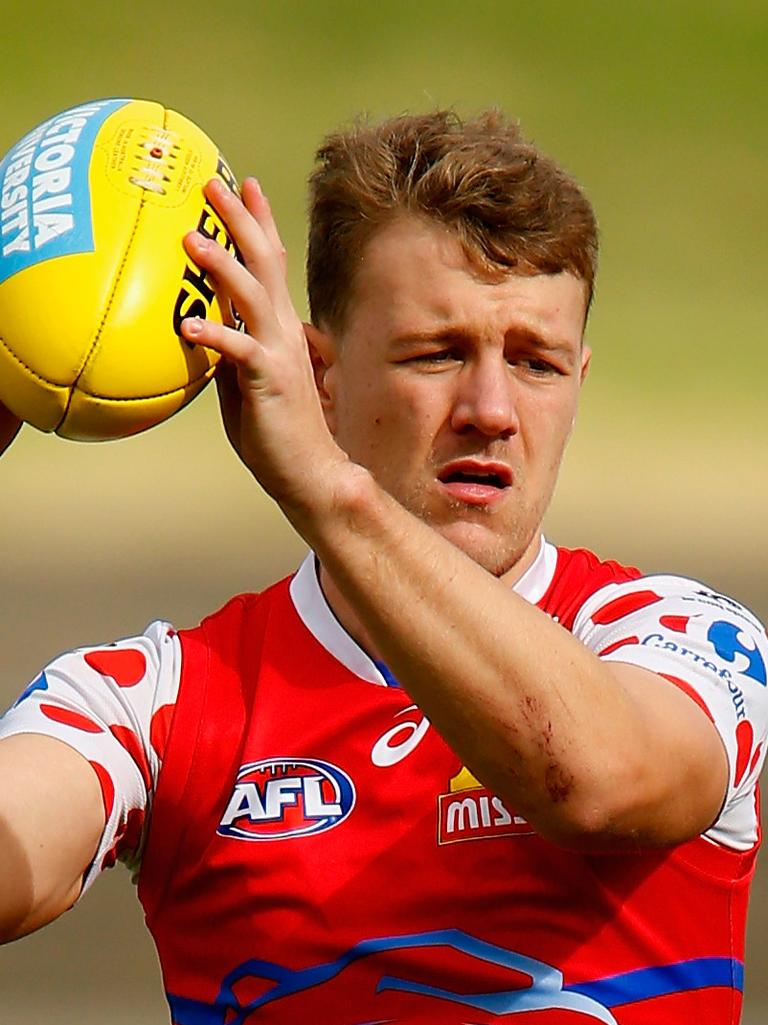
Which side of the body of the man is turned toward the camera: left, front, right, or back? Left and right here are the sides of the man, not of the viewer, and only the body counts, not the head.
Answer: front
